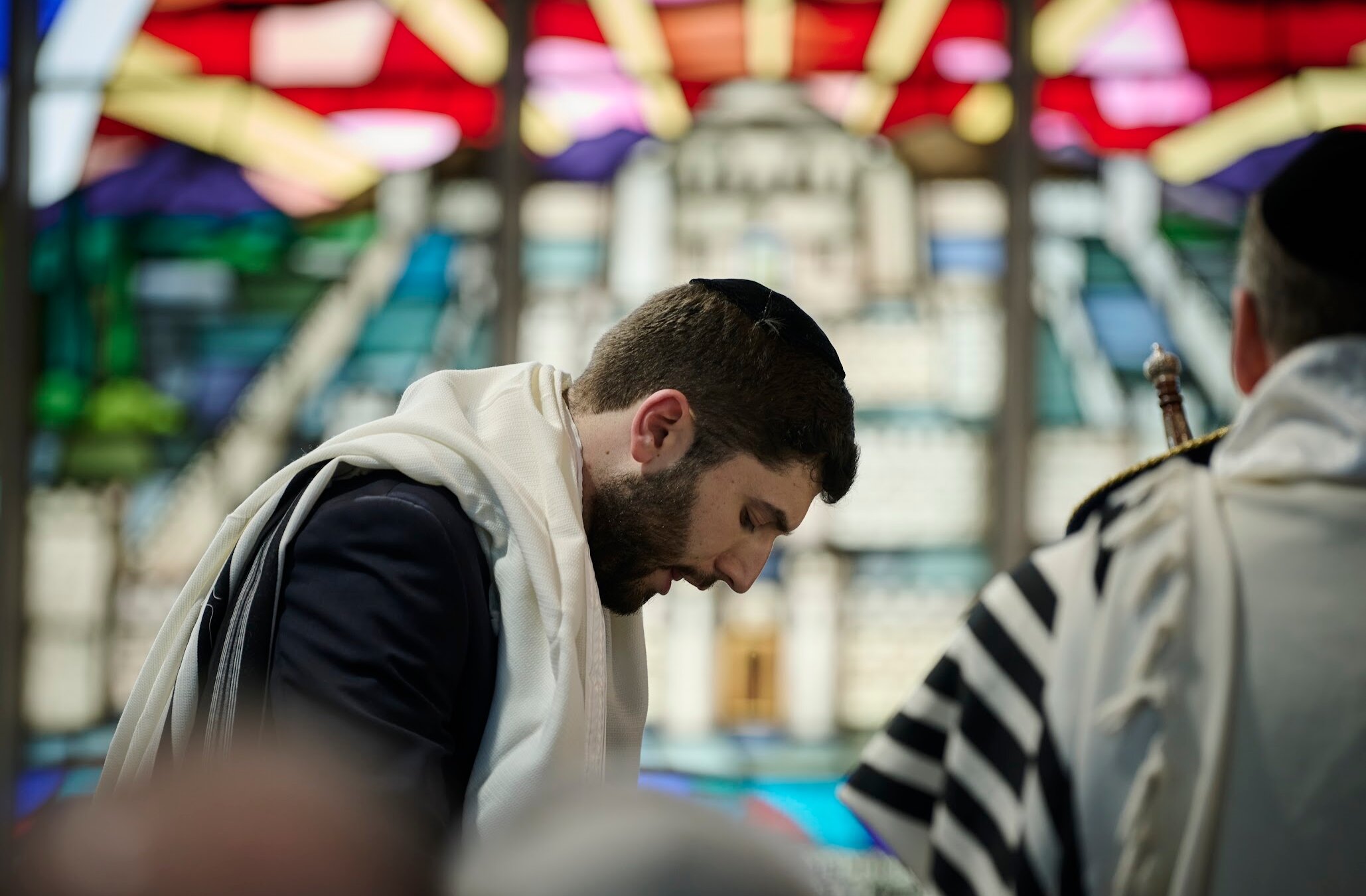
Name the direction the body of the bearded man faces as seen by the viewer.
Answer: to the viewer's right

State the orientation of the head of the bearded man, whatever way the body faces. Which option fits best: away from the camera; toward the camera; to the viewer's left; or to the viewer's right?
to the viewer's right
